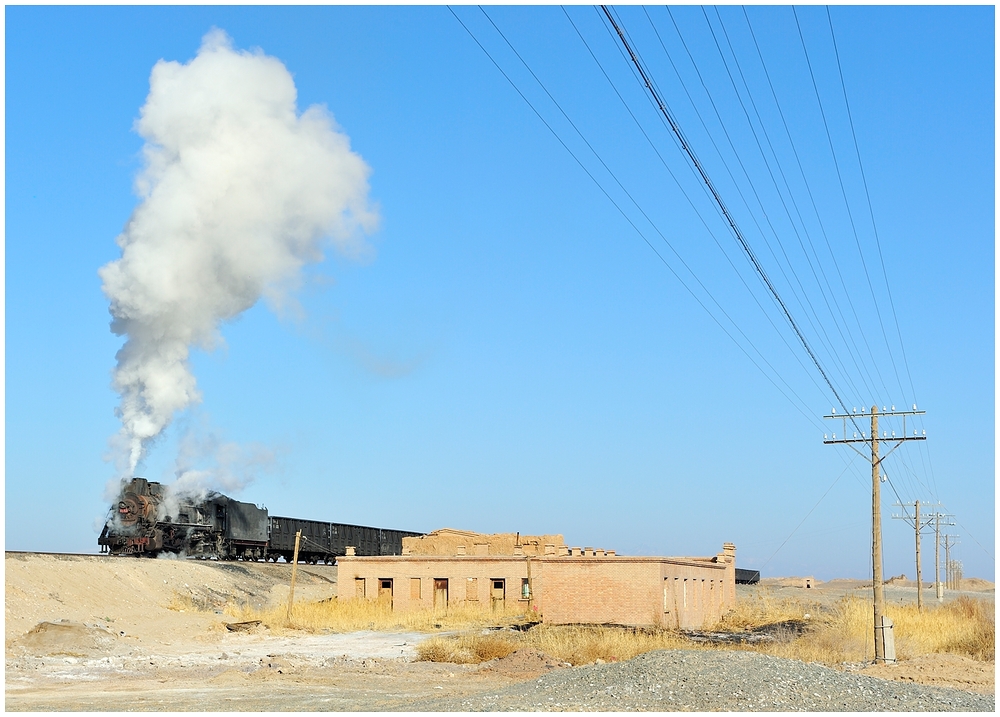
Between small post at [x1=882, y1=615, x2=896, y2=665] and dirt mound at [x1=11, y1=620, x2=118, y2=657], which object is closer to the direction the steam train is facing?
the dirt mound

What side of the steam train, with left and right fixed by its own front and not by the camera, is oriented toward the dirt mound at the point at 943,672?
left

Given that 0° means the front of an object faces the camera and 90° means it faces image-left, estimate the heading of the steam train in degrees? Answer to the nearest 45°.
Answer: approximately 45°

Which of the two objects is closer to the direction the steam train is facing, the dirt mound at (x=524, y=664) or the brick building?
the dirt mound

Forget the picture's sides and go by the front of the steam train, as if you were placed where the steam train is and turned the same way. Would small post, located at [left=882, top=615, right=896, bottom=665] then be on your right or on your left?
on your left
